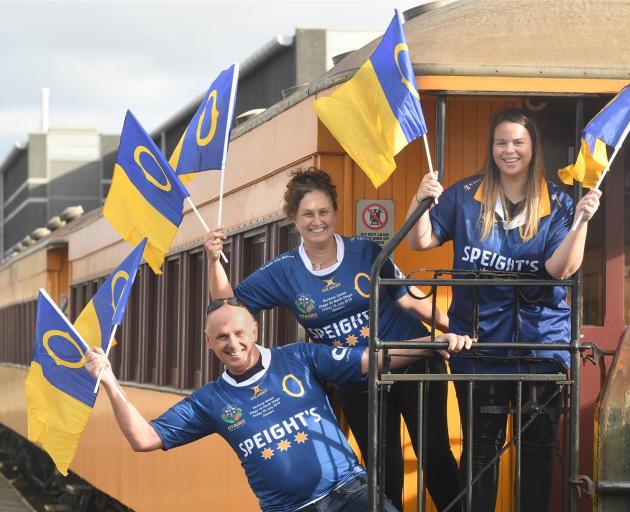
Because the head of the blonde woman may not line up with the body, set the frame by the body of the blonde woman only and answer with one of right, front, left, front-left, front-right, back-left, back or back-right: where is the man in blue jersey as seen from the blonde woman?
right

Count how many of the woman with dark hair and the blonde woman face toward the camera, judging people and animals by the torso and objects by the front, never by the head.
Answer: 2

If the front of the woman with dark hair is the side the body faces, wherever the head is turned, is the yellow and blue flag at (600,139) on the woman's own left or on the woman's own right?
on the woman's own left

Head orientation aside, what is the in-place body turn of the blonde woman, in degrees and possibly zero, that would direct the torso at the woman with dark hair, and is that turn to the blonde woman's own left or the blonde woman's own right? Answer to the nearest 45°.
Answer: approximately 90° to the blonde woman's own right

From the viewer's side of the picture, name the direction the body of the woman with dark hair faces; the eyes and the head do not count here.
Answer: toward the camera

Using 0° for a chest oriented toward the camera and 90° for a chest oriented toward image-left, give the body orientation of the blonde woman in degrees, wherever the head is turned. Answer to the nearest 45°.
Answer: approximately 0°

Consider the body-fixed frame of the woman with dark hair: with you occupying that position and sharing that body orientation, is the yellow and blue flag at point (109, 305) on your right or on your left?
on your right

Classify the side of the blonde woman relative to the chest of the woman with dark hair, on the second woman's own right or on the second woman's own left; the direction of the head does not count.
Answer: on the second woman's own left
